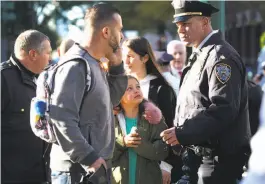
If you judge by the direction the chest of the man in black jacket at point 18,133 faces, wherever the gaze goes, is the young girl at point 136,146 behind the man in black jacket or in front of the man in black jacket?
in front

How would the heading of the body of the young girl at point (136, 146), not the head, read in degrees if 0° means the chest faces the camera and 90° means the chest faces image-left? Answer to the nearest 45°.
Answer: approximately 0°

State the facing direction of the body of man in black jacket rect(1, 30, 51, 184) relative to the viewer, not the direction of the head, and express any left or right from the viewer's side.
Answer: facing to the right of the viewer

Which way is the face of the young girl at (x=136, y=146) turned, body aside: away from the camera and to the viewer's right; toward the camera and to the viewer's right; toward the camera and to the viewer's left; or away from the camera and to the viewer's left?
toward the camera and to the viewer's right

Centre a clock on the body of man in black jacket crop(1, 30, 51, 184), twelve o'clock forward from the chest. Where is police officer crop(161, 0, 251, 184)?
The police officer is roughly at 11 o'clock from the man in black jacket.

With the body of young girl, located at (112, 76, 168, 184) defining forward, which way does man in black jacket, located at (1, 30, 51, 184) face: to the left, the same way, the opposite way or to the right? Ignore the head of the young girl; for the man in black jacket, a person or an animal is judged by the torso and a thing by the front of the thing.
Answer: to the left

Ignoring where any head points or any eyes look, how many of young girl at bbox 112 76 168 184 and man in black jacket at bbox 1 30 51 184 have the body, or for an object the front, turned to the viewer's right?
1

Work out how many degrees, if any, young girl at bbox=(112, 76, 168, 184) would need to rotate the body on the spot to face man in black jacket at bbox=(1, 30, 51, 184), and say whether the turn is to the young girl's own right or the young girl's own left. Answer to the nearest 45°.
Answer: approximately 90° to the young girl's own right
